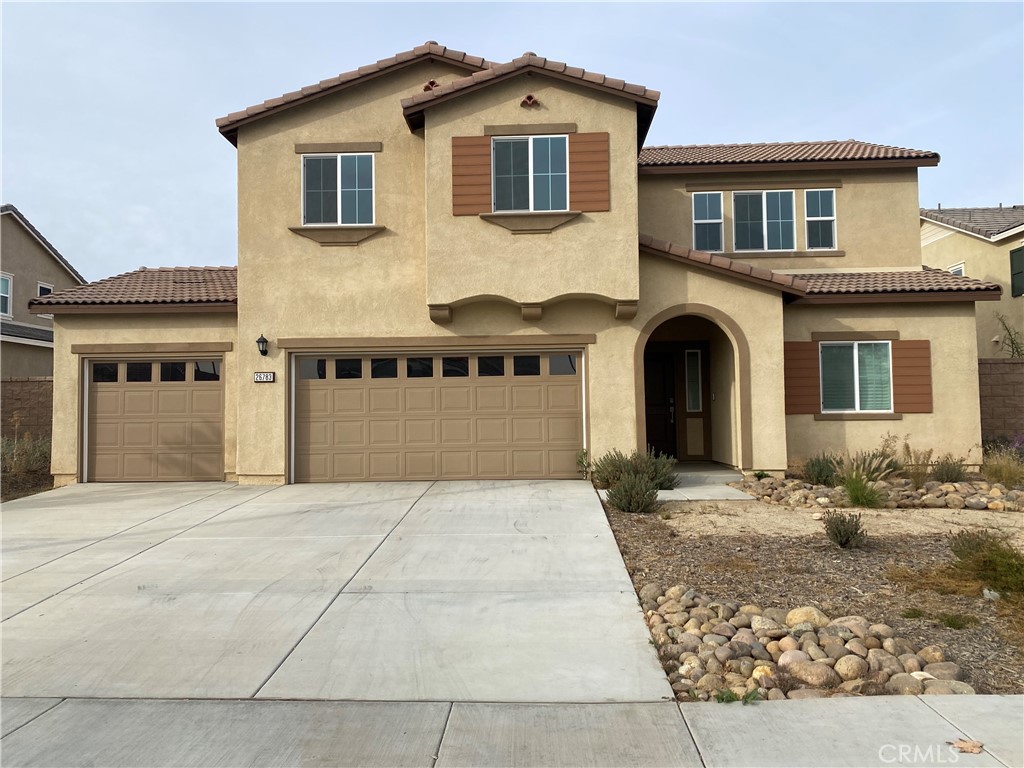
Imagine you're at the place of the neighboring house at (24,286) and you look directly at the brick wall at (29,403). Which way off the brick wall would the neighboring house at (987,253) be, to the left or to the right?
left

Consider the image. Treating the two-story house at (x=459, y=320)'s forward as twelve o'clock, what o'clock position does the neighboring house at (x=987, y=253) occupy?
The neighboring house is roughly at 8 o'clock from the two-story house.

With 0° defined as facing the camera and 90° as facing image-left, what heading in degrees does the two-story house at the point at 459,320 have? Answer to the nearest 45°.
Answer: approximately 0°

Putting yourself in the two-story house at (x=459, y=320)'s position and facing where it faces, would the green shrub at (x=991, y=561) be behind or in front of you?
in front

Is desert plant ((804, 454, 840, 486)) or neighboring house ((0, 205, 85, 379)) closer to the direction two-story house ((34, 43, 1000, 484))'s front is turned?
the desert plant
